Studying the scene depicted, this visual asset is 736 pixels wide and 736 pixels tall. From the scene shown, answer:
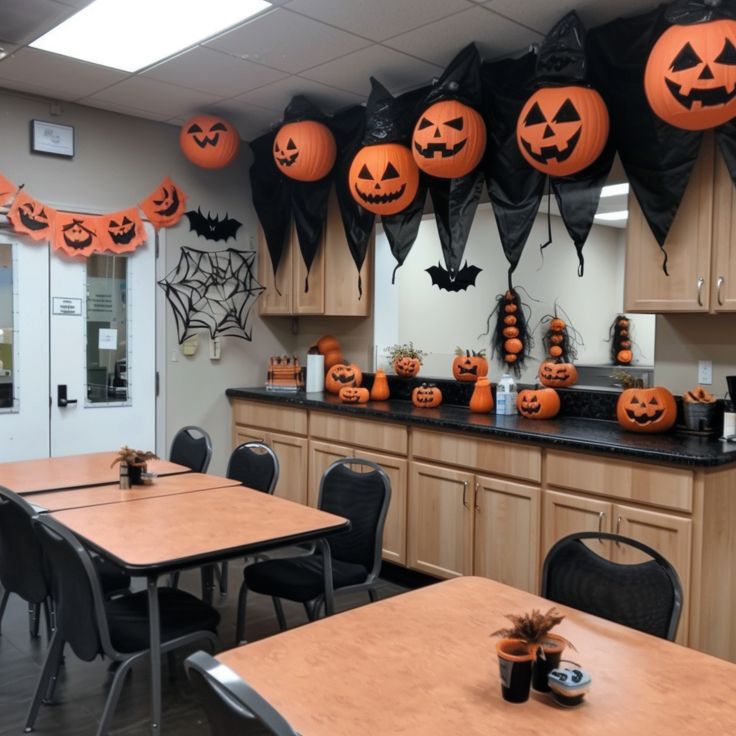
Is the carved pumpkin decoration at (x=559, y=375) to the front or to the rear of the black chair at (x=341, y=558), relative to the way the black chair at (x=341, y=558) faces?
to the rear

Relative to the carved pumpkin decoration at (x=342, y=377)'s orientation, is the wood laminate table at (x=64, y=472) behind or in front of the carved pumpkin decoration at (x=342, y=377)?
in front

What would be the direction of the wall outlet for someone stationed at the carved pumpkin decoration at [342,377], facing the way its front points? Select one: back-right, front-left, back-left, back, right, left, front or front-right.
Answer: front-left

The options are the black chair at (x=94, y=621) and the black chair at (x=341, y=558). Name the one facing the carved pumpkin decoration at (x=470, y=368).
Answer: the black chair at (x=94, y=621)

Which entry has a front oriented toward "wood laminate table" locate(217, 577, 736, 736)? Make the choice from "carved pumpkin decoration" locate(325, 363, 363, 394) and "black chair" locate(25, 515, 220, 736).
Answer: the carved pumpkin decoration

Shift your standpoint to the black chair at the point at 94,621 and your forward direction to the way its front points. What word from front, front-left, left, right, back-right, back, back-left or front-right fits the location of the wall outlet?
front-right

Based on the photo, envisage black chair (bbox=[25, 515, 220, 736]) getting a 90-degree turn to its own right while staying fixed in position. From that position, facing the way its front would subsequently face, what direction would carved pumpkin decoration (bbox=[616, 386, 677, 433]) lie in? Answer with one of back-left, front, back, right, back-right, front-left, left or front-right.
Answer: front-left

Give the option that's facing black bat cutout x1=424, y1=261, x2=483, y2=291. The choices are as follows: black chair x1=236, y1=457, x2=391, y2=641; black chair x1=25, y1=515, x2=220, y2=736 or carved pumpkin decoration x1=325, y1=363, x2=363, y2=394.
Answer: black chair x1=25, y1=515, x2=220, y2=736

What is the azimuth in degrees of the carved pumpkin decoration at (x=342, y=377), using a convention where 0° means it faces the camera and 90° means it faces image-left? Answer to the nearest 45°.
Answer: approximately 0°

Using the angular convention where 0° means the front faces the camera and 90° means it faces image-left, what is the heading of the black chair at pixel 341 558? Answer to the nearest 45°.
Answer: approximately 45°
